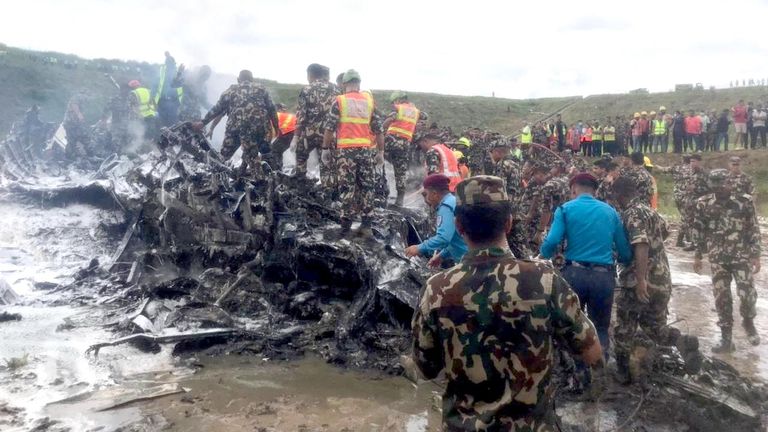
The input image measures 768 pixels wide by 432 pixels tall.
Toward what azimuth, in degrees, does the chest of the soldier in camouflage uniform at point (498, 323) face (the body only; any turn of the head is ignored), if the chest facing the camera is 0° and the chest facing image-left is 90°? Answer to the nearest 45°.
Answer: approximately 180°

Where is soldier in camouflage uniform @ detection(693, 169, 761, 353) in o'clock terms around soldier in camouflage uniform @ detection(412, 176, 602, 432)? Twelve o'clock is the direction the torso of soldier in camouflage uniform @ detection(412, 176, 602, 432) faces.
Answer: soldier in camouflage uniform @ detection(693, 169, 761, 353) is roughly at 1 o'clock from soldier in camouflage uniform @ detection(412, 176, 602, 432).

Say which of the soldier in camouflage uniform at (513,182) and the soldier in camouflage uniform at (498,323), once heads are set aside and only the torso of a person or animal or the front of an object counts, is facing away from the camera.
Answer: the soldier in camouflage uniform at (498,323)

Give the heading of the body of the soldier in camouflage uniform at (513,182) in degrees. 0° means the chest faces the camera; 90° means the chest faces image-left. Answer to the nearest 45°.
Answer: approximately 90°

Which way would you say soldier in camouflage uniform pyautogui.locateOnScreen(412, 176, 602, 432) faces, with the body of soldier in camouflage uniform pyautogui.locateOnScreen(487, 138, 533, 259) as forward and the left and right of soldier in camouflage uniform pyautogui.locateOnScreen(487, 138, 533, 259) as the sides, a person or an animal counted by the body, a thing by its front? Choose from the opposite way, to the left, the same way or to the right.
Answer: to the right

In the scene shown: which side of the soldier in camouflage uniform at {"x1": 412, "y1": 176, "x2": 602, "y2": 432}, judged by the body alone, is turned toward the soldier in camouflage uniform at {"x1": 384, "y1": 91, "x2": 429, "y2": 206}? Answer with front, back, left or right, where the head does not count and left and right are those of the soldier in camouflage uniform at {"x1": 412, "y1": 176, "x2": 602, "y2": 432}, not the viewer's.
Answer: front

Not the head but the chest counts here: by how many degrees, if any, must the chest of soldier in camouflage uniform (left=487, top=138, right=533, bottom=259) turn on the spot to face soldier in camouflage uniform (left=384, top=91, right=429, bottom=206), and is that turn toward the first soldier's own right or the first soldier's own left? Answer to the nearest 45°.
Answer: approximately 45° to the first soldier's own right

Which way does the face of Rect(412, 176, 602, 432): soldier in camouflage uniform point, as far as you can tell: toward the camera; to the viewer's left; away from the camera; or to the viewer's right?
away from the camera

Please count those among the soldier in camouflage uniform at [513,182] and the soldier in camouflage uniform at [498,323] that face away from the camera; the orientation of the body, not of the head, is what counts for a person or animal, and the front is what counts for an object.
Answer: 1

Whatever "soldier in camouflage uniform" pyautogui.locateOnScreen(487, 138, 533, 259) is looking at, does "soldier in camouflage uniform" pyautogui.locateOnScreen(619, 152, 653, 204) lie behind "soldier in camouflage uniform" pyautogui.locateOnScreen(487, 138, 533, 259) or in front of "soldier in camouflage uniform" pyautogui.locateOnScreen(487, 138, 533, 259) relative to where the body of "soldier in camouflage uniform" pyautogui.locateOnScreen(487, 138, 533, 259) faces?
behind

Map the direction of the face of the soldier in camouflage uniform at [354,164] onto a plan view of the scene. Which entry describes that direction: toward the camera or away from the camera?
away from the camera

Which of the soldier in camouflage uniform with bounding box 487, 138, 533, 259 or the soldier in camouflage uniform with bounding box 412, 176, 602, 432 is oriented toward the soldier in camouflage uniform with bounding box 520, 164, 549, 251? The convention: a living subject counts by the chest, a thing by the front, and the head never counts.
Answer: the soldier in camouflage uniform with bounding box 412, 176, 602, 432
